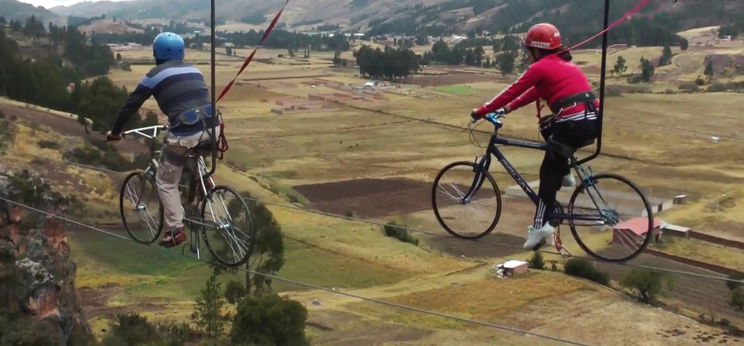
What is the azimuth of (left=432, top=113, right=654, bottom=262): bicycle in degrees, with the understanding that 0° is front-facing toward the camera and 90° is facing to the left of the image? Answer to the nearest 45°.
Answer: approximately 90°

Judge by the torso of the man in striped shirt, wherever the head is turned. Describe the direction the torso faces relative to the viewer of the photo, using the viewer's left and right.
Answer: facing away from the viewer and to the left of the viewer

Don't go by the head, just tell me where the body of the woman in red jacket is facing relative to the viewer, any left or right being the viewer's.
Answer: facing to the left of the viewer

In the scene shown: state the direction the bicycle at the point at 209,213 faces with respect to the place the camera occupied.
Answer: facing away from the viewer and to the left of the viewer

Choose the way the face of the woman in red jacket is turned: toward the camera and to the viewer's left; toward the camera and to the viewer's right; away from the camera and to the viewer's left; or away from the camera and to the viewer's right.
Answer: away from the camera and to the viewer's left

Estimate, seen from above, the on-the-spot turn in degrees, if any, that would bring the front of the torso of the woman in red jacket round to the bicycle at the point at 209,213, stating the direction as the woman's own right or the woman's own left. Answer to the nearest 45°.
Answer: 0° — they already face it

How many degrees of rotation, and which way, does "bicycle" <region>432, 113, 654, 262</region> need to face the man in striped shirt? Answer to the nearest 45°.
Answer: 0° — it already faces them
